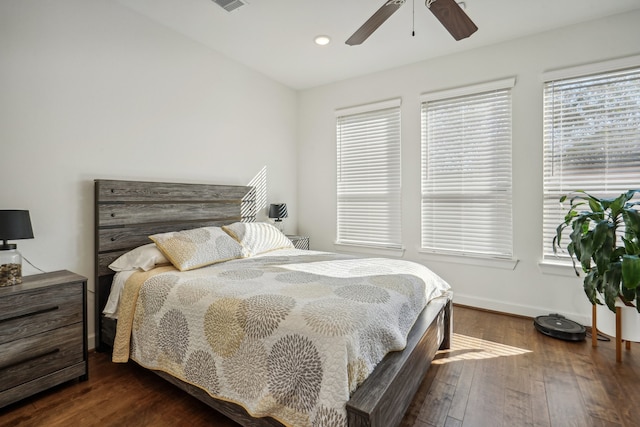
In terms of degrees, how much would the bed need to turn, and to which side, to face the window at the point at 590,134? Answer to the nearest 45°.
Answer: approximately 45° to its left

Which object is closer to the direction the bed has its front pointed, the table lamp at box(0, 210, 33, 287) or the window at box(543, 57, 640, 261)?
the window

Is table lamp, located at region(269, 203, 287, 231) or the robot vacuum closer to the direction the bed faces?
the robot vacuum

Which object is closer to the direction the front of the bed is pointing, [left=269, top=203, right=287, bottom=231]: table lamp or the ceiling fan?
the ceiling fan

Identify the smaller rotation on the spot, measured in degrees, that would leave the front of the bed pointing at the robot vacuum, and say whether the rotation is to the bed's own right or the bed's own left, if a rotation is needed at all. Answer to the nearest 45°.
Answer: approximately 45° to the bed's own left

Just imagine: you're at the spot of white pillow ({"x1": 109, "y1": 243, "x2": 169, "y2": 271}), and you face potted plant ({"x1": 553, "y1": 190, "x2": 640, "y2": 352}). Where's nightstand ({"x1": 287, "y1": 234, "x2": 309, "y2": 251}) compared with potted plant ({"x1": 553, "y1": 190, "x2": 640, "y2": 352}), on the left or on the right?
left

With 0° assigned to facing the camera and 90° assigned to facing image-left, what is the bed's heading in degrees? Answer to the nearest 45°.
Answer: approximately 315°

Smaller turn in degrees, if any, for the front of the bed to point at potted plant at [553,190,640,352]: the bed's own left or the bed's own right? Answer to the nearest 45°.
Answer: approximately 45° to the bed's own left

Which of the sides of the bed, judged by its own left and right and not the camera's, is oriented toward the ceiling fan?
front
